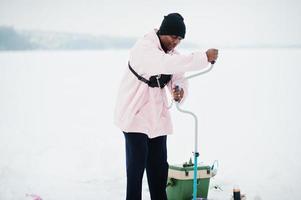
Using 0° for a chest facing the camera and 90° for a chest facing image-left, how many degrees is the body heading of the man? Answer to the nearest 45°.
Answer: approximately 315°
